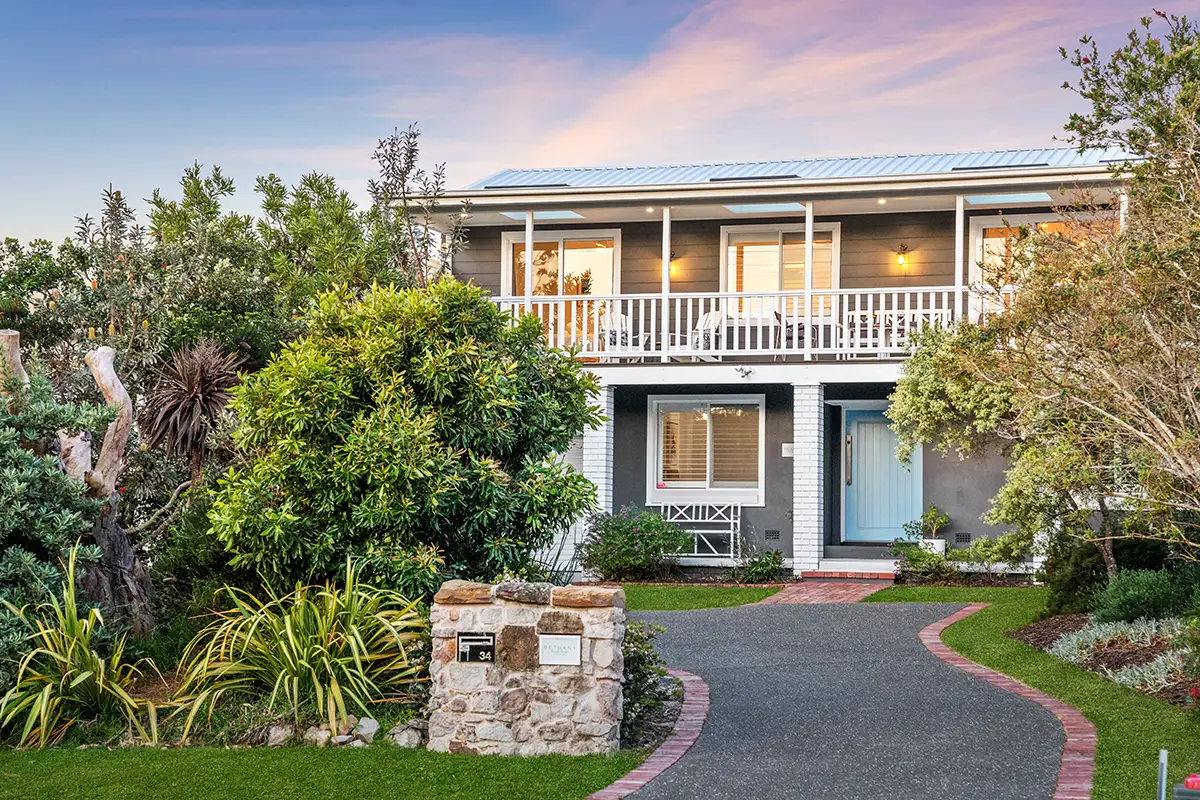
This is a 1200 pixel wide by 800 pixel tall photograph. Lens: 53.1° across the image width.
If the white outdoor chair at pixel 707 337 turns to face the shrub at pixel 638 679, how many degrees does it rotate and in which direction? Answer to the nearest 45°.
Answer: approximately 45° to its left

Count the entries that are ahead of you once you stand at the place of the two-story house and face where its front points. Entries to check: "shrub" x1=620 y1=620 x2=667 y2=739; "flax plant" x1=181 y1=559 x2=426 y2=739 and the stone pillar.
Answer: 3

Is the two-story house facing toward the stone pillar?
yes

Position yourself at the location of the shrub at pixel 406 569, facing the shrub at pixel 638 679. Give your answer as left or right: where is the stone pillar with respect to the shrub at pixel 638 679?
right

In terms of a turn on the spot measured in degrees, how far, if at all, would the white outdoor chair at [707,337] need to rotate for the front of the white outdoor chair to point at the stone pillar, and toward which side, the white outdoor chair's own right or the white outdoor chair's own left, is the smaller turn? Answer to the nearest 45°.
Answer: approximately 45° to the white outdoor chair's own left

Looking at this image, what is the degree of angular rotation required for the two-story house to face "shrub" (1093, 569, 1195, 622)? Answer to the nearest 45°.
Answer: approximately 45° to its left

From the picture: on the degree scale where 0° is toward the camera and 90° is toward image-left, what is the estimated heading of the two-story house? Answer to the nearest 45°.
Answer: approximately 0°

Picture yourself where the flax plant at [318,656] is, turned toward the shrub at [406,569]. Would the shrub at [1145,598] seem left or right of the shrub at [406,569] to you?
right

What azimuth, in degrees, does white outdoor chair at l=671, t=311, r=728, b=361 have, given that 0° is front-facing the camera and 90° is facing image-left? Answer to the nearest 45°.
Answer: approximately 45°
